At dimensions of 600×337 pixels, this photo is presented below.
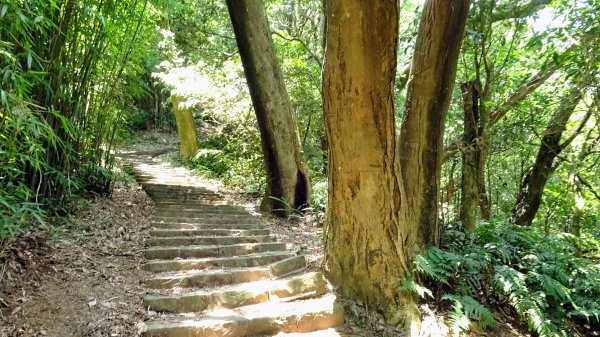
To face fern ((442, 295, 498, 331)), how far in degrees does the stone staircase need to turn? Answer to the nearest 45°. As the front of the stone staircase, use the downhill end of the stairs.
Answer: approximately 90° to its left

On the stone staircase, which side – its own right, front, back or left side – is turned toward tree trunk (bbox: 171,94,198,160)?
back

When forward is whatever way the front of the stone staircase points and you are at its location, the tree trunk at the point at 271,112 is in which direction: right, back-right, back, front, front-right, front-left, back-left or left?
back

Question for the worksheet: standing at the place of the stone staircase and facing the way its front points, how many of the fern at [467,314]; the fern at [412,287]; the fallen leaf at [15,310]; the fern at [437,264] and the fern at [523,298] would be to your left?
4

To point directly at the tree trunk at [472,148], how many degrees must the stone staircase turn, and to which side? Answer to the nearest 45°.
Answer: approximately 90° to its left

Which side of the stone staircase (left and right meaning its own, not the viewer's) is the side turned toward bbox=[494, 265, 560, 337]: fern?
left

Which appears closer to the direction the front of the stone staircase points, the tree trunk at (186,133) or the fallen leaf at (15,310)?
the fallen leaf

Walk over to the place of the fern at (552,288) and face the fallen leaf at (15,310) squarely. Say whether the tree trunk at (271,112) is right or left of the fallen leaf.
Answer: right

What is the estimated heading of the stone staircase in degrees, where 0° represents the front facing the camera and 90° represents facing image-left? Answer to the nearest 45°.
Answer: approximately 0°

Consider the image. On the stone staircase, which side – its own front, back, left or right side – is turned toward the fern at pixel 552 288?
left

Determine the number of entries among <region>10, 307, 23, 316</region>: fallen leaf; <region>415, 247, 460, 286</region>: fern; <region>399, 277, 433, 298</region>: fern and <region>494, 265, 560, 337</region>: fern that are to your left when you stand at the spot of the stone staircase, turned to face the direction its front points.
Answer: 3
